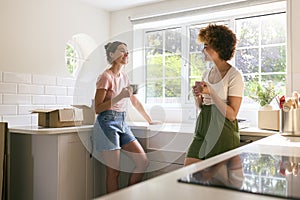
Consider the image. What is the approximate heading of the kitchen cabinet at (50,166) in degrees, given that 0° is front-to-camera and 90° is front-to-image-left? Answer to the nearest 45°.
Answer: approximately 315°

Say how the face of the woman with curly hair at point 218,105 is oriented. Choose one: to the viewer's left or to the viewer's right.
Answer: to the viewer's left

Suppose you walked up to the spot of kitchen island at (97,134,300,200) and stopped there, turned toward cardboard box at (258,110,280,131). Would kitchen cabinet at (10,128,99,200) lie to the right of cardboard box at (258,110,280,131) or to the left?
left

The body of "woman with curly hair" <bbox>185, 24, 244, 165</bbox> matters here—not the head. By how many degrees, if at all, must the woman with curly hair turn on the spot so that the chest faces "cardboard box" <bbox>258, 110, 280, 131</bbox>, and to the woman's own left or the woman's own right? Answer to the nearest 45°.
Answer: approximately 180°
